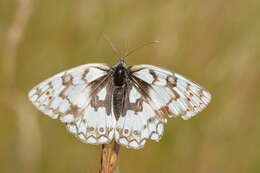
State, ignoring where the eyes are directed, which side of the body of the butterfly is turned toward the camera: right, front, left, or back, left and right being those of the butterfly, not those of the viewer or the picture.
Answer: back
